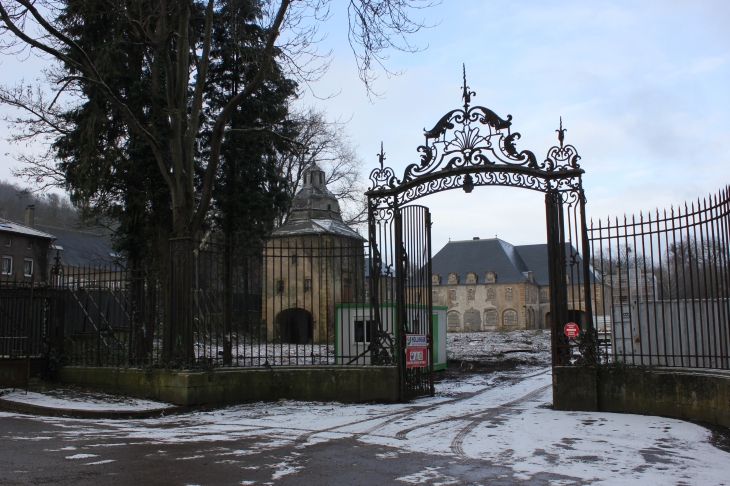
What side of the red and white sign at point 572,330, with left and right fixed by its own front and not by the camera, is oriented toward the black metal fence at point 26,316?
right

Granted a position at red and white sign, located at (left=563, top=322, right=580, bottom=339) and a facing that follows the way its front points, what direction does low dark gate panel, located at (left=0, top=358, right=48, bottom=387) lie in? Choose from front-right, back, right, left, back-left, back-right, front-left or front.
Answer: right

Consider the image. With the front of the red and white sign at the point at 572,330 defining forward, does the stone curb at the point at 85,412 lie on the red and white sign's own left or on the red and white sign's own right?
on the red and white sign's own right

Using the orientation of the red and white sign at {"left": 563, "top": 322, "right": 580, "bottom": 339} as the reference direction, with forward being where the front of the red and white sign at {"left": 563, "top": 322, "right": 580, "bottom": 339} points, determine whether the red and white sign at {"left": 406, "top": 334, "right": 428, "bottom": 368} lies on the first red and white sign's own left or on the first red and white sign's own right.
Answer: on the first red and white sign's own right

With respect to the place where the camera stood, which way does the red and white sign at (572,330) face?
facing the viewer

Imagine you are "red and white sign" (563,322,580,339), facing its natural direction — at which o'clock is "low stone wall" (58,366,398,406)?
The low stone wall is roughly at 3 o'clock from the red and white sign.
